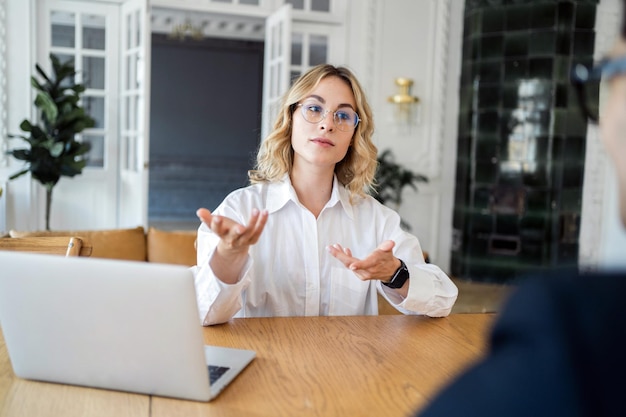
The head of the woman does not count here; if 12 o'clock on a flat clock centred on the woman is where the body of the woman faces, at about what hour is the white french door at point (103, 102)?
The white french door is roughly at 5 o'clock from the woman.

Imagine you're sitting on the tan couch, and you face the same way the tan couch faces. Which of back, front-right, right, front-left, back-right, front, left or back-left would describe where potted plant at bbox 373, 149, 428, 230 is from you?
back-left

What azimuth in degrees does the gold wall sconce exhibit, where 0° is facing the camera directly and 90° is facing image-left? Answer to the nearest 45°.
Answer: approximately 0°

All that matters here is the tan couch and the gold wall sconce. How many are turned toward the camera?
2

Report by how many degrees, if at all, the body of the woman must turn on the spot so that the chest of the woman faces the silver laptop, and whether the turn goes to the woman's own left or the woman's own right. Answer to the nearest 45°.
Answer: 0° — they already face it

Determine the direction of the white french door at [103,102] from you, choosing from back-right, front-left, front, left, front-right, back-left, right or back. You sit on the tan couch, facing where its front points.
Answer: back

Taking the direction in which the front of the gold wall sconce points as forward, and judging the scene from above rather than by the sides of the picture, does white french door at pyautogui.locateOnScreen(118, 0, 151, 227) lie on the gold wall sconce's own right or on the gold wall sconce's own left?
on the gold wall sconce's own right

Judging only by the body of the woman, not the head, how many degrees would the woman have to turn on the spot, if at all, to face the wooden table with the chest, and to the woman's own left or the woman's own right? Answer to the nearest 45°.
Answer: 0° — they already face it

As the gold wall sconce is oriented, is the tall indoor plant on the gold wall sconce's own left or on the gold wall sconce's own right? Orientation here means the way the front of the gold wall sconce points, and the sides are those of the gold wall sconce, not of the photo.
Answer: on the gold wall sconce's own right

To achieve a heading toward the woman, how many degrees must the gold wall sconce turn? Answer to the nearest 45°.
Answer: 0° — it already faces them
